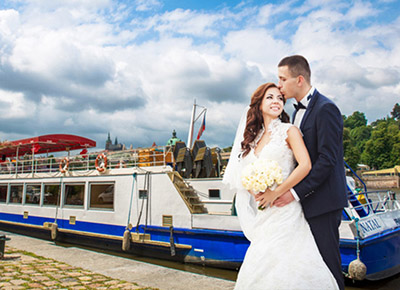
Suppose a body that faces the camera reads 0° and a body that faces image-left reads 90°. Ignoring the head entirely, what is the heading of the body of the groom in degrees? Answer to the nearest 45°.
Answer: approximately 90°

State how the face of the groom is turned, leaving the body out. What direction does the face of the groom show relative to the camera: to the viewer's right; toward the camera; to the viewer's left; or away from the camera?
to the viewer's left

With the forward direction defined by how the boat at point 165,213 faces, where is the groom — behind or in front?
in front

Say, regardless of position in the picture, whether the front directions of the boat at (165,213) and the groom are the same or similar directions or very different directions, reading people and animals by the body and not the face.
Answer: very different directions

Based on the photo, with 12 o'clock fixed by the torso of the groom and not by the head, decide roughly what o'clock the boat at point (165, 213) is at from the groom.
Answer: The boat is roughly at 2 o'clock from the groom.

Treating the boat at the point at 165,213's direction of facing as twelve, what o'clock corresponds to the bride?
The bride is roughly at 1 o'clock from the boat.

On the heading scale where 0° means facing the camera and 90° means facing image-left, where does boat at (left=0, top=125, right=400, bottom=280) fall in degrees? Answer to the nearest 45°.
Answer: approximately 315°

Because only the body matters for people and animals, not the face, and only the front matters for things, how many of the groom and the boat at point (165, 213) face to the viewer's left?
1
